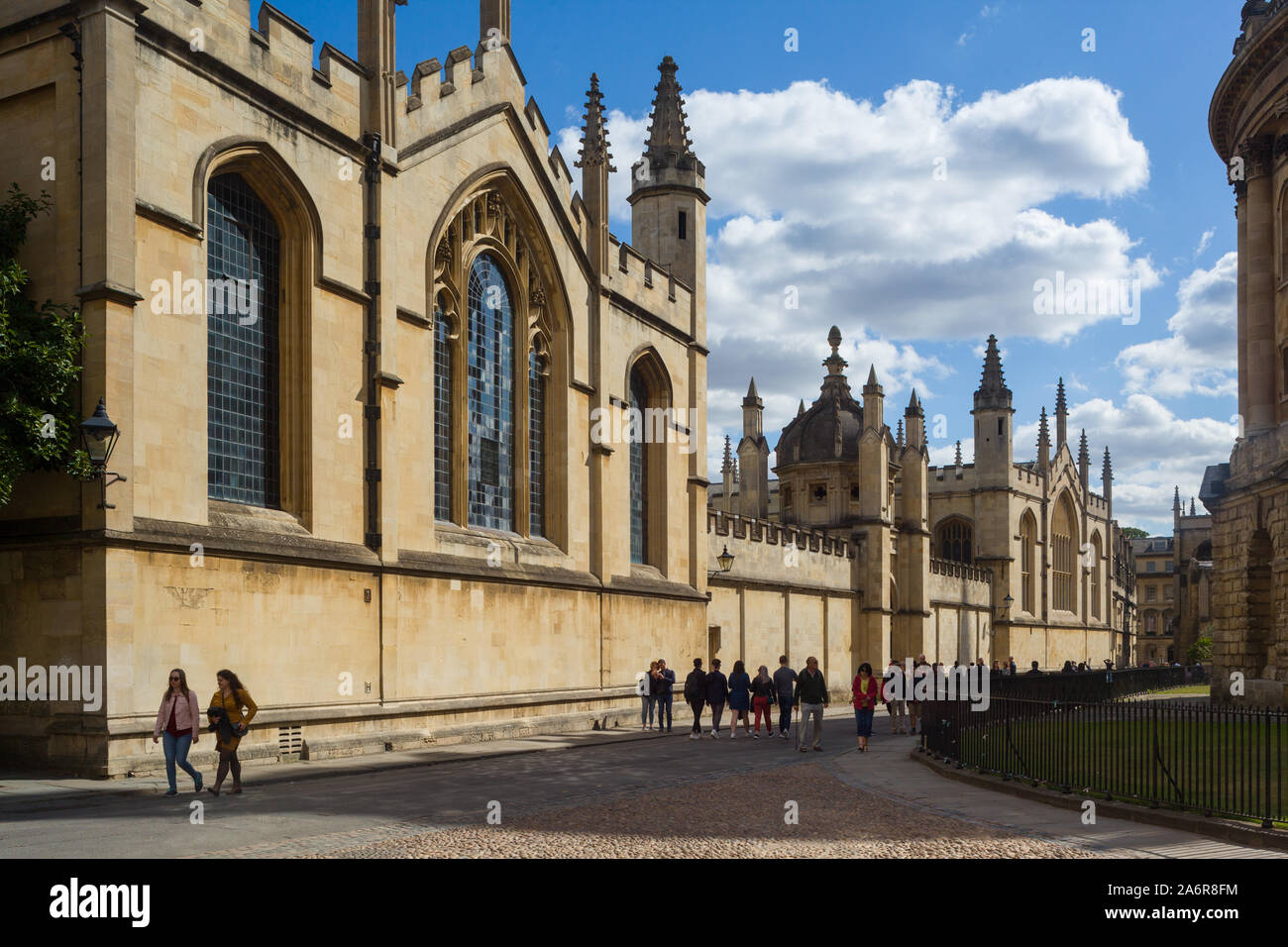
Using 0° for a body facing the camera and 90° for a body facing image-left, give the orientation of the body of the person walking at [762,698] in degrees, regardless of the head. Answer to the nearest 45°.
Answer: approximately 180°

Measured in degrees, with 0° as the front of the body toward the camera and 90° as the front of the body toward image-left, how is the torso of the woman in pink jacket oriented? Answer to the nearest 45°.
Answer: approximately 45°

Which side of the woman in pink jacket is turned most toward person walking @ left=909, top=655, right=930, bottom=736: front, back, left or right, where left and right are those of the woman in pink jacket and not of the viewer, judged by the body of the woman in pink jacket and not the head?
back

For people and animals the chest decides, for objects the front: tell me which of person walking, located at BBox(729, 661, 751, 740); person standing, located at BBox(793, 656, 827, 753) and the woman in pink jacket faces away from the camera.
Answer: person walking, located at BBox(729, 661, 751, 740)

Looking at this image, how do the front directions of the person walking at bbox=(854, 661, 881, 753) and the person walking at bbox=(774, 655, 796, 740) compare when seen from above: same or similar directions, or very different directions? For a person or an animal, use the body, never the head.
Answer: very different directions

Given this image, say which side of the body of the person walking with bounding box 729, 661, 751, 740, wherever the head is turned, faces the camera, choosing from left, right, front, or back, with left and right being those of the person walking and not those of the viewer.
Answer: back

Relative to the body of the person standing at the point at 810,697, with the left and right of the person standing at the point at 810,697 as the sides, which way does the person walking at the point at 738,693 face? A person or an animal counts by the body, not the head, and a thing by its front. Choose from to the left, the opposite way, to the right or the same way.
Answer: the opposite way

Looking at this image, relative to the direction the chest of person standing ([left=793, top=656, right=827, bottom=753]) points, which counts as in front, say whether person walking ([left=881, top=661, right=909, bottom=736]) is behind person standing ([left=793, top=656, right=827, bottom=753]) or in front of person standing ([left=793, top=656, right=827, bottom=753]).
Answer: behind

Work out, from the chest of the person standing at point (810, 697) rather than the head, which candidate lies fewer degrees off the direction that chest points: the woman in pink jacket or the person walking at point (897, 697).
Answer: the woman in pink jacket
